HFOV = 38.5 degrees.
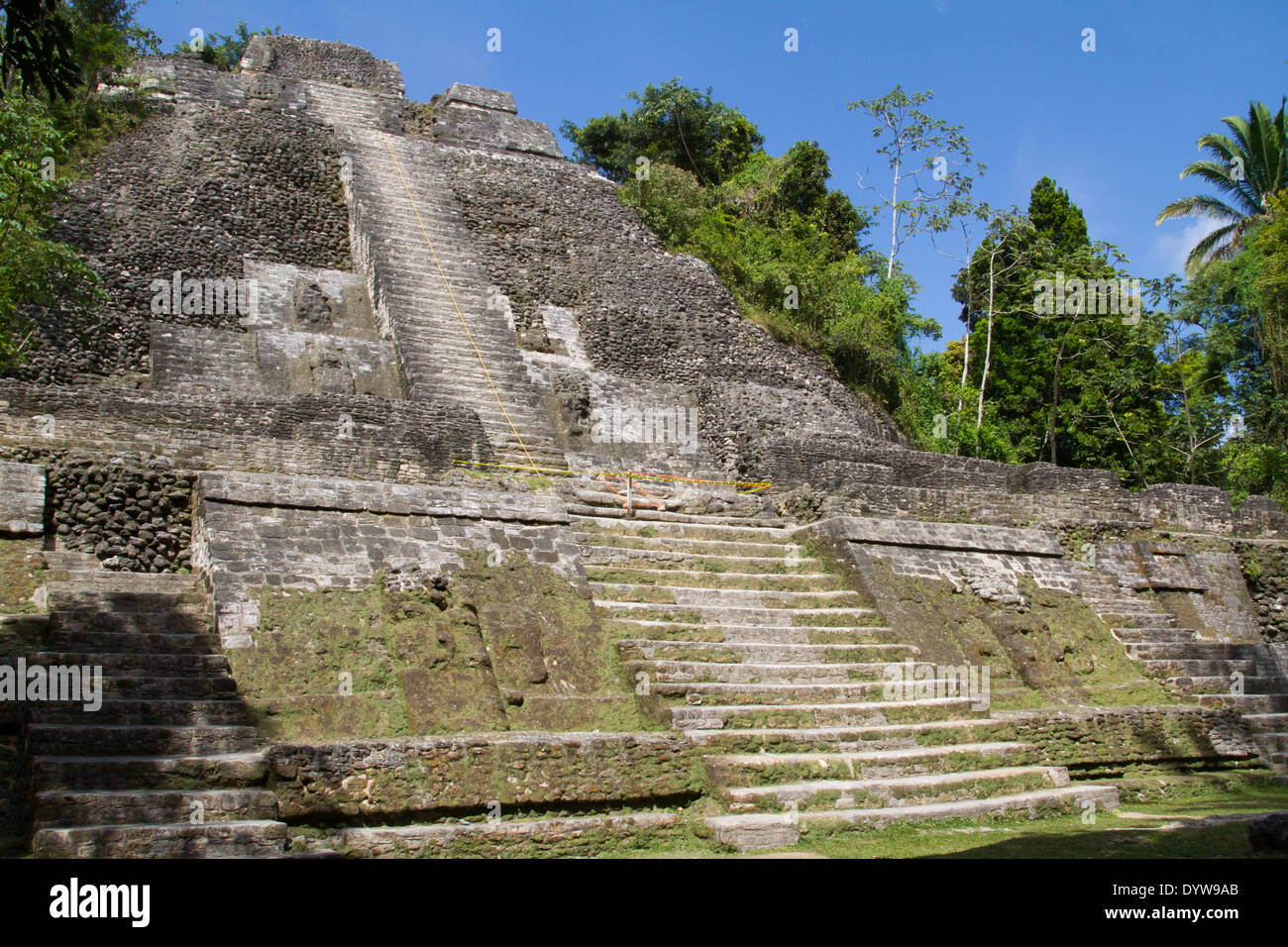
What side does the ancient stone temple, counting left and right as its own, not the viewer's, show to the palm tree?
left

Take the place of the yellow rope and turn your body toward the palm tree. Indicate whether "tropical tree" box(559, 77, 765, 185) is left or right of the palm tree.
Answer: left

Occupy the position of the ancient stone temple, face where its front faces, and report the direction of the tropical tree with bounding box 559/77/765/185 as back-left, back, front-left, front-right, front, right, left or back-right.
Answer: back-left

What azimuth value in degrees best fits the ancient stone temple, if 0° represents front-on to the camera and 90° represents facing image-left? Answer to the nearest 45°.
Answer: approximately 315°
